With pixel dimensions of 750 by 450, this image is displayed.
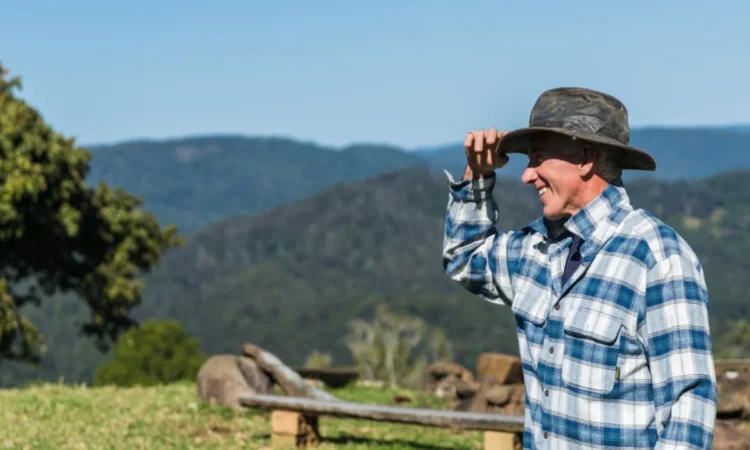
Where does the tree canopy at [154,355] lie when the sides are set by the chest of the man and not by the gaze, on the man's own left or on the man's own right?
on the man's own right

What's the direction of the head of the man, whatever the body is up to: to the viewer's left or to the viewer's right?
to the viewer's left

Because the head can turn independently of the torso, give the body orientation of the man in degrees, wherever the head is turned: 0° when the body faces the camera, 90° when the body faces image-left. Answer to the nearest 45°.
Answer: approximately 45°

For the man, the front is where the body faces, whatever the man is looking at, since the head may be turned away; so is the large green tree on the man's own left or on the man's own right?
on the man's own right

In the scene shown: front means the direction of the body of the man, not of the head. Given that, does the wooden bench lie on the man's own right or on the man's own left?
on the man's own right

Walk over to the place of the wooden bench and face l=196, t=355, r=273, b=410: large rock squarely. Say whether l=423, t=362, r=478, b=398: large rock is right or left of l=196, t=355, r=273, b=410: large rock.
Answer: right

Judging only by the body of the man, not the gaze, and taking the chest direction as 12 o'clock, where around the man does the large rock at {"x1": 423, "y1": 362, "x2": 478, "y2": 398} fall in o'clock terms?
The large rock is roughly at 4 o'clock from the man.

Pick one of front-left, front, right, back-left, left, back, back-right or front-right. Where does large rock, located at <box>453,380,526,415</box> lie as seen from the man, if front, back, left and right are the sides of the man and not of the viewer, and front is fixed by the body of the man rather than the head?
back-right
